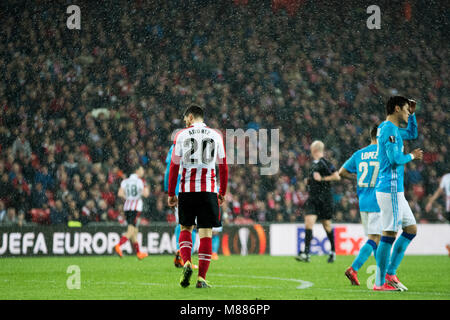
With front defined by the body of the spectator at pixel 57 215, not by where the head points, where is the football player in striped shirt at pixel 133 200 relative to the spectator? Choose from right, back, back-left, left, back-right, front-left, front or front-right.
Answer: front-left

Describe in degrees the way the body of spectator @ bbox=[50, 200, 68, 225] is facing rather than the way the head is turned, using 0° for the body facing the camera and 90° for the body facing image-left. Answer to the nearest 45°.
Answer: approximately 0°

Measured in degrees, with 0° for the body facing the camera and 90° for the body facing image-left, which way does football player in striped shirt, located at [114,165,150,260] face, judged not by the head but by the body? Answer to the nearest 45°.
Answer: approximately 225°

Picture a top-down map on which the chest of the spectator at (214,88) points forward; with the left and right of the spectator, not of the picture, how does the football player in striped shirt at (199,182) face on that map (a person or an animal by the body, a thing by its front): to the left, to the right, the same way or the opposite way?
the opposite way

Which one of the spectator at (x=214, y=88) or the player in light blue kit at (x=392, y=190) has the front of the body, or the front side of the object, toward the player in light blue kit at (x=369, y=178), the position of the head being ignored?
the spectator

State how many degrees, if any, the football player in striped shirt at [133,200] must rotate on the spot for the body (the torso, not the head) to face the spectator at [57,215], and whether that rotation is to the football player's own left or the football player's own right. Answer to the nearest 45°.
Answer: approximately 90° to the football player's own left

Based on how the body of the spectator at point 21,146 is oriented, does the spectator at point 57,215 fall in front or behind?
in front
